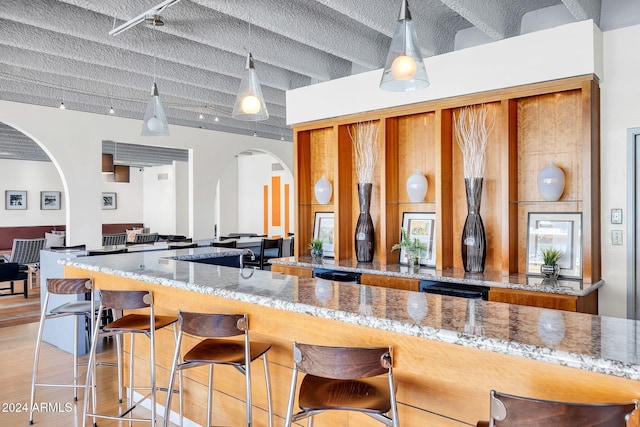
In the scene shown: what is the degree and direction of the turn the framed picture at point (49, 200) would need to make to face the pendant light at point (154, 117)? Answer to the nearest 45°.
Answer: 0° — it already faces it

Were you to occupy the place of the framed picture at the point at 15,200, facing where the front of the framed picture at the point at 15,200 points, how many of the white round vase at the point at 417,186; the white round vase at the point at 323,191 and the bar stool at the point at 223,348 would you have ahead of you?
3

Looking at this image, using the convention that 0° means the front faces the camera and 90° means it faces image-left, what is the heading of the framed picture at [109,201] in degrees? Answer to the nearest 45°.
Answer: approximately 0°

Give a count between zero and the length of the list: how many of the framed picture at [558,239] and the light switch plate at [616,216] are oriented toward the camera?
2

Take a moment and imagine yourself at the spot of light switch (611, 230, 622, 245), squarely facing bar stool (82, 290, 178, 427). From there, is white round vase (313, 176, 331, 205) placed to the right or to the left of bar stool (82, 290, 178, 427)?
right

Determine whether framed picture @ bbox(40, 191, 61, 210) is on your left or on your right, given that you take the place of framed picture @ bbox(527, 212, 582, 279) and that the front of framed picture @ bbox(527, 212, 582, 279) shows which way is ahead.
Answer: on your right

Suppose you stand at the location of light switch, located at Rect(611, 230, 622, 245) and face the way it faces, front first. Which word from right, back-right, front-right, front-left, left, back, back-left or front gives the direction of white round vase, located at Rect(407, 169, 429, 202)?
right

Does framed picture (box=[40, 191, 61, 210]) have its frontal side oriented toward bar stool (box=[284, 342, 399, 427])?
yes

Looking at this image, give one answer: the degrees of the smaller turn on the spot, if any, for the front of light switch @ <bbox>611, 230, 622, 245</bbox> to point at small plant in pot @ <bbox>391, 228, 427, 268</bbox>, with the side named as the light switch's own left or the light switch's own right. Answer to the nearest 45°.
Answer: approximately 90° to the light switch's own right

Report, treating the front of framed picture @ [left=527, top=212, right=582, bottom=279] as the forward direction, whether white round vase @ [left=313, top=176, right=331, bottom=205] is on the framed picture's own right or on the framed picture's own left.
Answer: on the framed picture's own right
